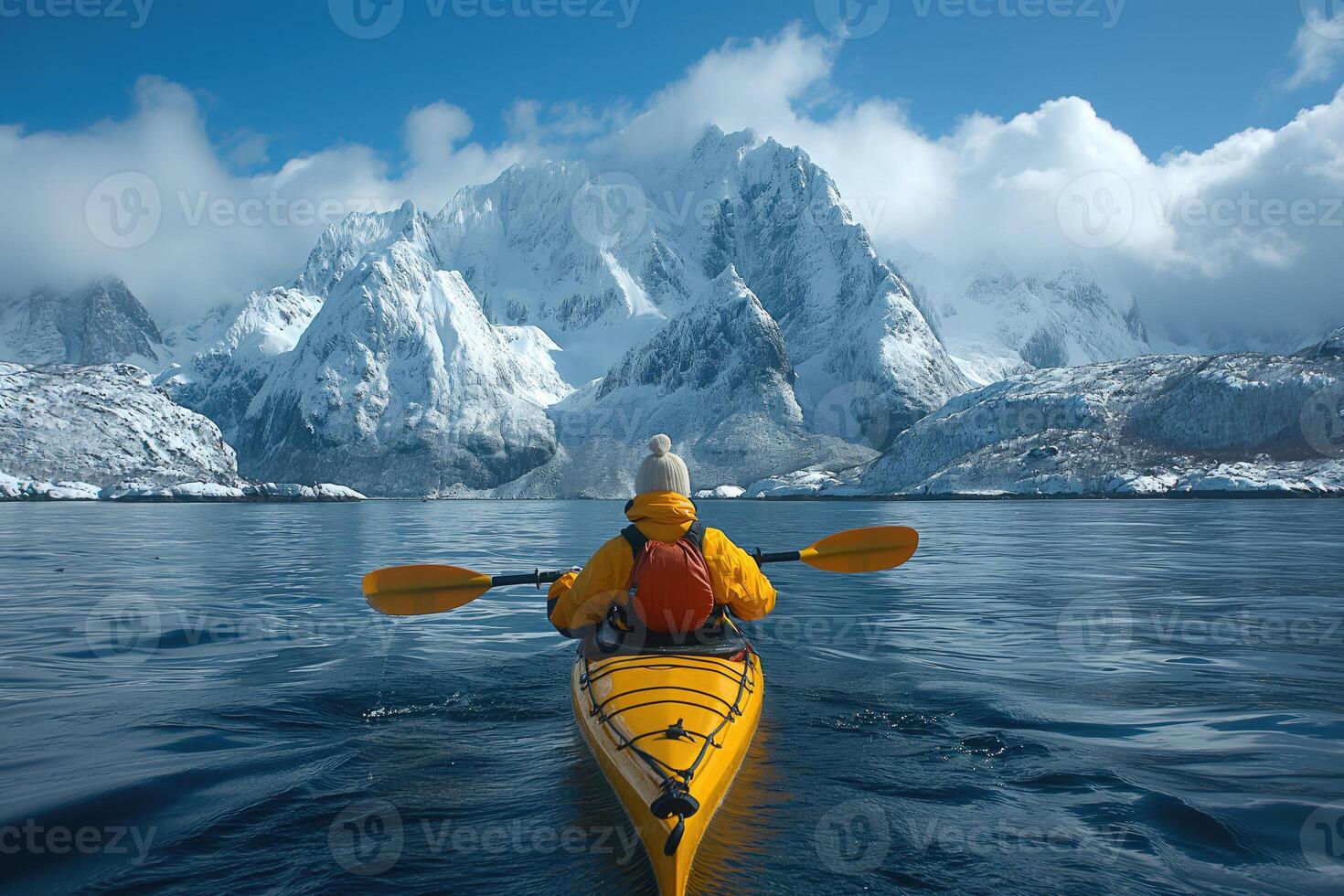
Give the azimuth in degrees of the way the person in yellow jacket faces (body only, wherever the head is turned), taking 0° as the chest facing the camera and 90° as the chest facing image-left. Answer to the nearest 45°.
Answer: approximately 180°

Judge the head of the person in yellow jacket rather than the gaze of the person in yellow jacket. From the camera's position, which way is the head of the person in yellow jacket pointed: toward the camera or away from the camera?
away from the camera
